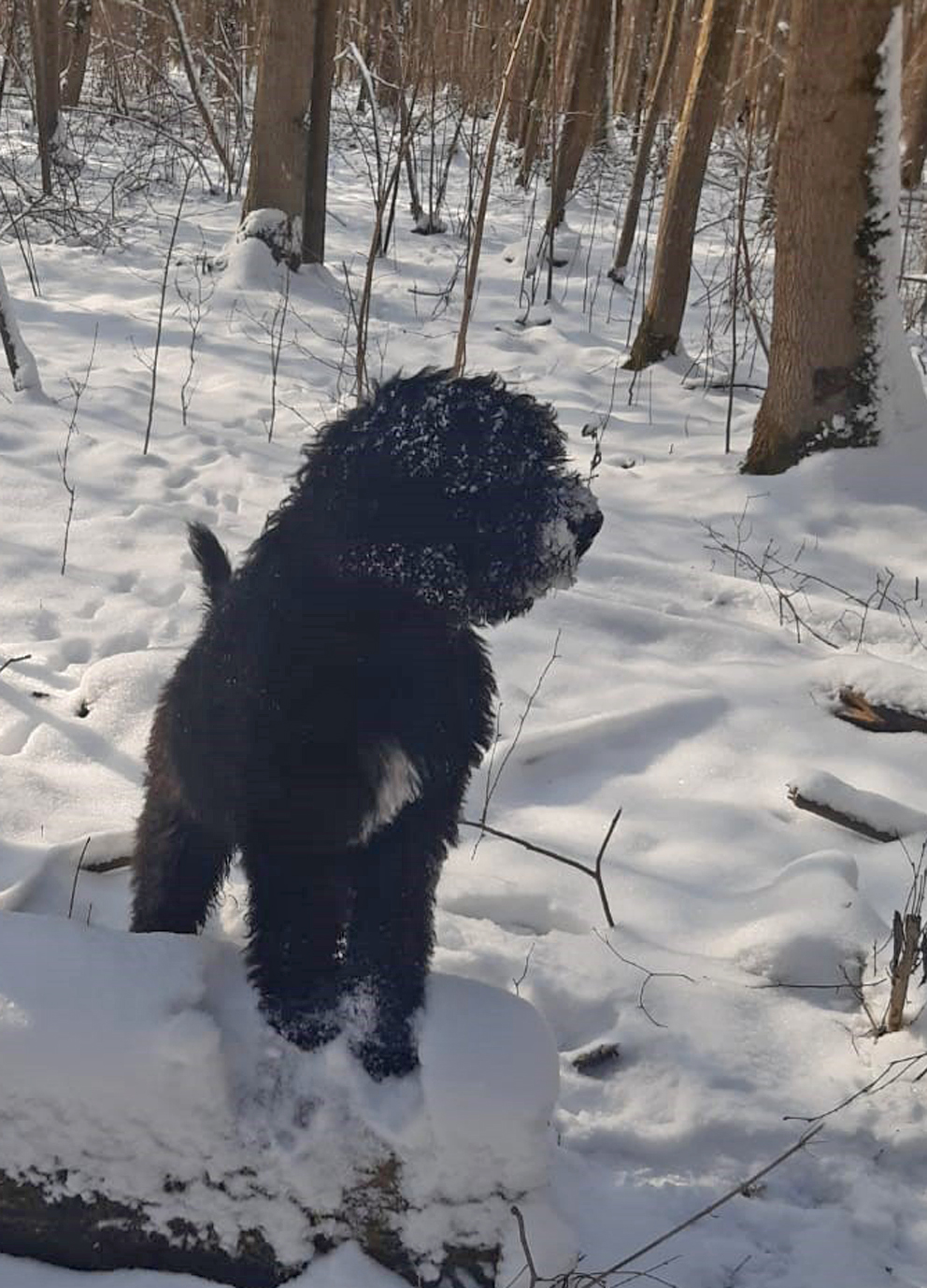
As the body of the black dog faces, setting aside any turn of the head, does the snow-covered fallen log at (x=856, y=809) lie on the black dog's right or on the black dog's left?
on the black dog's left

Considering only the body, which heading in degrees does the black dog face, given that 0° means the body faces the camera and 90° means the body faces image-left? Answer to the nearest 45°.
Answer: approximately 315°

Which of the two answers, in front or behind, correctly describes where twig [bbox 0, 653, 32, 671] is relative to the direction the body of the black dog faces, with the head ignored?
behind

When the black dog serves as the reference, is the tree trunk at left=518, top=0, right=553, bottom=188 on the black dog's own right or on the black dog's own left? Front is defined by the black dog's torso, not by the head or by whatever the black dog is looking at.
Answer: on the black dog's own left

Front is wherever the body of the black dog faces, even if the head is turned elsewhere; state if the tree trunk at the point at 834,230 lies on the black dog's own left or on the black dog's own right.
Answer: on the black dog's own left

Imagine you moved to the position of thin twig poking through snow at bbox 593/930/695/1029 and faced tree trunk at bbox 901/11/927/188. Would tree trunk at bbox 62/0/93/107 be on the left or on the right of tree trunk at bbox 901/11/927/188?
left

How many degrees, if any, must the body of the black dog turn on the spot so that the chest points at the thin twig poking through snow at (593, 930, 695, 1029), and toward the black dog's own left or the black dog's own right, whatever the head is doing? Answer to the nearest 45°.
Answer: approximately 90° to the black dog's own left
